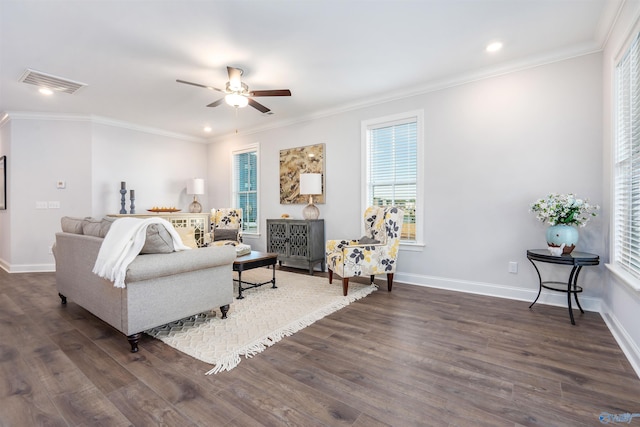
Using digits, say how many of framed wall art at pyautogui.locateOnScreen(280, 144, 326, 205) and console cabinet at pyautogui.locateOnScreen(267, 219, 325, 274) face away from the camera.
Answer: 0

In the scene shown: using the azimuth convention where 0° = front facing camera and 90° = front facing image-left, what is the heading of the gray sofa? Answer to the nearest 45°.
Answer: approximately 225°

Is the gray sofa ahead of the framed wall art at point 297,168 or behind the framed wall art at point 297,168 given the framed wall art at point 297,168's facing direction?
ahead

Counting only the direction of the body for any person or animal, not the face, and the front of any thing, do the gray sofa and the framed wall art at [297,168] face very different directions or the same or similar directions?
very different directions

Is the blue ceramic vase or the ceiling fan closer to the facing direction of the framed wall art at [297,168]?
the ceiling fan

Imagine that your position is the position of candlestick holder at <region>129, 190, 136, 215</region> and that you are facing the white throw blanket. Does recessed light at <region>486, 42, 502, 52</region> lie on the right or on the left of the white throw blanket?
left

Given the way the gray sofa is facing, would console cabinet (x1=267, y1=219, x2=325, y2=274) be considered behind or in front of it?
in front

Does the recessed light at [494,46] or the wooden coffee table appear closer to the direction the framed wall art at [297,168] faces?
the wooden coffee table

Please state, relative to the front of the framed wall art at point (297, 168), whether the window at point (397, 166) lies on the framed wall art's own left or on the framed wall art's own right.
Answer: on the framed wall art's own left

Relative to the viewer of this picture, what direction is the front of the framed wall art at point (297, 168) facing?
facing the viewer and to the left of the viewer

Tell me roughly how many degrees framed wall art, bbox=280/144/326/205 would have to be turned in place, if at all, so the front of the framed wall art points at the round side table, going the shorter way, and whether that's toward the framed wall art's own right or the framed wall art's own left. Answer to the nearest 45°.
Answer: approximately 90° to the framed wall art's own left

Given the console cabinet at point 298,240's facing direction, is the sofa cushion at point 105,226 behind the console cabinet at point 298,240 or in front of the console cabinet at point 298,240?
in front
